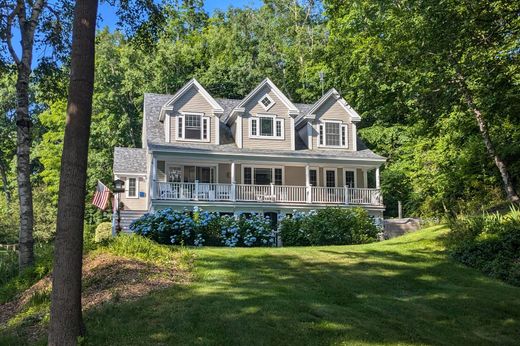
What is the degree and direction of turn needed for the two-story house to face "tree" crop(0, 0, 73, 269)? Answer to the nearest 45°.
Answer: approximately 45° to its right

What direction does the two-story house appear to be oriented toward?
toward the camera

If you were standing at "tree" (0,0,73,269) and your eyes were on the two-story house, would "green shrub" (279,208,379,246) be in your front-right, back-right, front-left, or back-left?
front-right

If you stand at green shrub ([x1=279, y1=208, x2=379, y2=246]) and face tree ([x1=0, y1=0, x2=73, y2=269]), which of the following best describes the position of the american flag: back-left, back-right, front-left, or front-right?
front-right

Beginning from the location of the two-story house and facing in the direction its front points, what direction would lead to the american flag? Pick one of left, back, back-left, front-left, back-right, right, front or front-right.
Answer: front-right

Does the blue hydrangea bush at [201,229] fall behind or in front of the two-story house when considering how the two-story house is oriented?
in front

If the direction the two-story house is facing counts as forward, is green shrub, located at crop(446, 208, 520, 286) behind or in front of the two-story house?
in front
